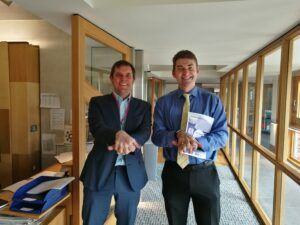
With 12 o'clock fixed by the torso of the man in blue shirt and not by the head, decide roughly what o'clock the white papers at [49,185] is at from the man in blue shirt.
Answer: The white papers is roughly at 3 o'clock from the man in blue shirt.

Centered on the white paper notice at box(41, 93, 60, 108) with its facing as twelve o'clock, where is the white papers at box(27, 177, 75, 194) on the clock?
The white papers is roughly at 12 o'clock from the white paper notice.

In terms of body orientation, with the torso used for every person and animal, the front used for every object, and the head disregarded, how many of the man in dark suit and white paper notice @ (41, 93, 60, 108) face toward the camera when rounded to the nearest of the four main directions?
2

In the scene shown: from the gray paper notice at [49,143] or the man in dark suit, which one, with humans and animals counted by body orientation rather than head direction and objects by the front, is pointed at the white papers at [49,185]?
the gray paper notice

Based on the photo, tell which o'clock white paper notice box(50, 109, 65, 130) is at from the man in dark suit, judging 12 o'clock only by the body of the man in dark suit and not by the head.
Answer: The white paper notice is roughly at 5 o'clock from the man in dark suit.

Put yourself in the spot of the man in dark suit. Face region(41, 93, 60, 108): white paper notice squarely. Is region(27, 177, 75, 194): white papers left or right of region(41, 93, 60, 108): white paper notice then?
left

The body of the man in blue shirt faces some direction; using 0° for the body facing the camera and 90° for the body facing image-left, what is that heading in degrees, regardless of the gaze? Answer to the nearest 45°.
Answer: approximately 0°
